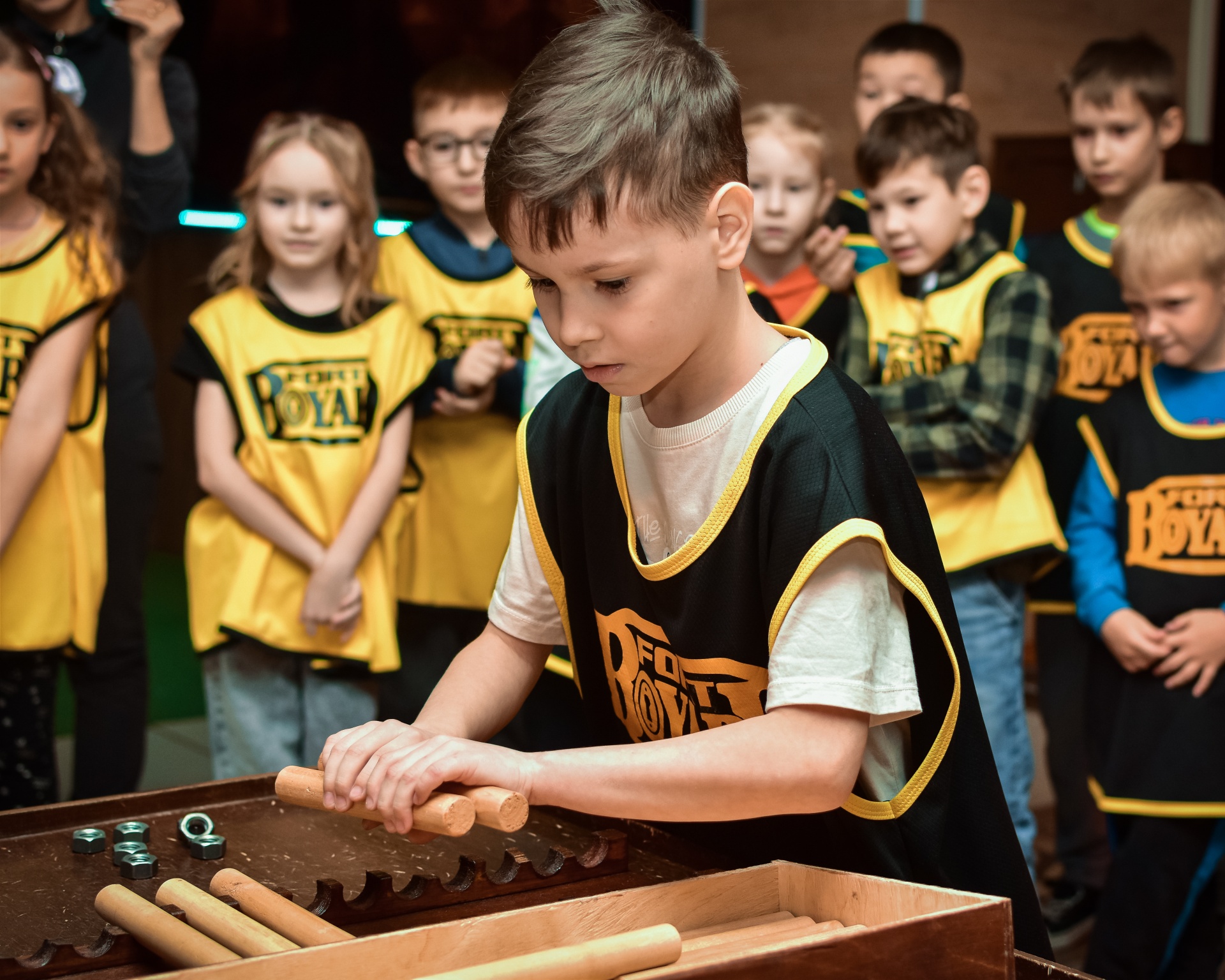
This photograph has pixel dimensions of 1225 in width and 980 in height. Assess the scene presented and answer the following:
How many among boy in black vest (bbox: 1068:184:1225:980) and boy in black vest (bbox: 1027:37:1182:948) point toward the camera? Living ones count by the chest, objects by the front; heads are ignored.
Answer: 2

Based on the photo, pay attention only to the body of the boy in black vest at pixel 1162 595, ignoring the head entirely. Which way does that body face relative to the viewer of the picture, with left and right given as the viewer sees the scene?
facing the viewer

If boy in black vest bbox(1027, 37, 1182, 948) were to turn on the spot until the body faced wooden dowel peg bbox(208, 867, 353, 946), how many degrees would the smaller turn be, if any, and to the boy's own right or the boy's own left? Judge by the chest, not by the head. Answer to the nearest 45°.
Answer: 0° — they already face it

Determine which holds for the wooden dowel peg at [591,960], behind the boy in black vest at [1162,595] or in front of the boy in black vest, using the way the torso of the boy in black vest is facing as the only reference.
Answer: in front

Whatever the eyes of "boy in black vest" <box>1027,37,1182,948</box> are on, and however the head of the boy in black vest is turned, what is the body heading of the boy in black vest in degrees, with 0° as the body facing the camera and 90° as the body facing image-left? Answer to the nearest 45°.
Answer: approximately 0°

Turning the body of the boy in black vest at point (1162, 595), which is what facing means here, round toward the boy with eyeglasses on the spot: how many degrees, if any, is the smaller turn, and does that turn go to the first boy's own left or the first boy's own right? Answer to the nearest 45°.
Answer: approximately 90° to the first boy's own right

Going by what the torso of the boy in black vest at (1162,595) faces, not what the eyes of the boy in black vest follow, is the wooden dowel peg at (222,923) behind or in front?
in front

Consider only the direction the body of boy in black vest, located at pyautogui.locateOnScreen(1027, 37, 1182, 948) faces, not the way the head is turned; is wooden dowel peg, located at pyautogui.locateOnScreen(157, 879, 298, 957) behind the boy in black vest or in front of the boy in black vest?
in front

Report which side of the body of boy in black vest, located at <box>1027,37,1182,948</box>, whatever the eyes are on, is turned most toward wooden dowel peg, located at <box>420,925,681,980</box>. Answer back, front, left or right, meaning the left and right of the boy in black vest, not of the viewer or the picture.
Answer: front

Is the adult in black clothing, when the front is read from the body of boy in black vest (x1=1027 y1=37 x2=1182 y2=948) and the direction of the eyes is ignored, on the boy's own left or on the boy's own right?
on the boy's own right

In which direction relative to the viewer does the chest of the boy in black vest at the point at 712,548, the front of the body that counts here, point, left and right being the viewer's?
facing the viewer and to the left of the viewer
